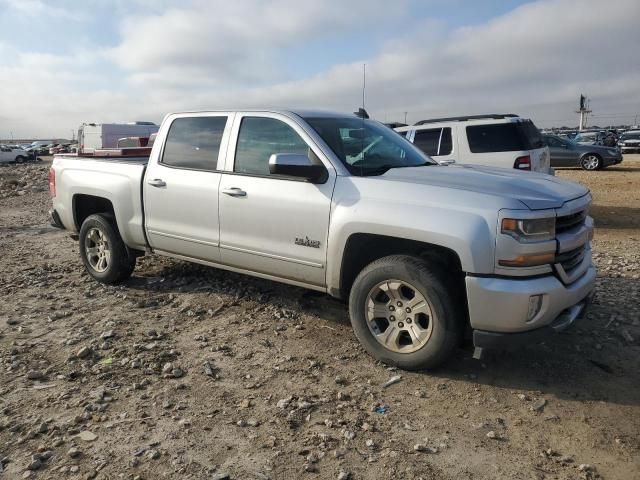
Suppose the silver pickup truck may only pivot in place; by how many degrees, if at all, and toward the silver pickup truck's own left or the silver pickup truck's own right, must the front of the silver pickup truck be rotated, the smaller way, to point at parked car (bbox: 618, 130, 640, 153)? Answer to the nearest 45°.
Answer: approximately 90° to the silver pickup truck's own left

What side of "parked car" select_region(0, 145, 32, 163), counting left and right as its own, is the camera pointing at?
right

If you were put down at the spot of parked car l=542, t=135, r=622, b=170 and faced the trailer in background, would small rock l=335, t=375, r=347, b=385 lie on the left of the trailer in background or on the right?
left

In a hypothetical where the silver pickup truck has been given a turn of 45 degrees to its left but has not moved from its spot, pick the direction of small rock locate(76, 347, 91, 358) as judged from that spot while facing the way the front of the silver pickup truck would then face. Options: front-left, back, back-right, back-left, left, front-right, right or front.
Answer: back

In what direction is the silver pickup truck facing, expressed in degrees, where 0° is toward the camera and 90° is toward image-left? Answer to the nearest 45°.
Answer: approximately 315°

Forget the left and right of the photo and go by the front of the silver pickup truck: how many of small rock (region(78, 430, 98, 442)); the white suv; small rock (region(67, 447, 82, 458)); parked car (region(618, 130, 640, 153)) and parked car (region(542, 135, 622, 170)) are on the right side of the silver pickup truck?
2

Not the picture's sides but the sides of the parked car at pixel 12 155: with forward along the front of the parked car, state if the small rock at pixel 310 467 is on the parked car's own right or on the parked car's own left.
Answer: on the parked car's own right

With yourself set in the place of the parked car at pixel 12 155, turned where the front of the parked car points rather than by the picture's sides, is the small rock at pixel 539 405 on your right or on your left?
on your right

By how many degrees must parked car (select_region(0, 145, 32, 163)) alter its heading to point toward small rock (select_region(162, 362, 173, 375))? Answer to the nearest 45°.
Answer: approximately 90° to its right

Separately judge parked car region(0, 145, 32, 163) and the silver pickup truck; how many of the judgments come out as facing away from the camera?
0

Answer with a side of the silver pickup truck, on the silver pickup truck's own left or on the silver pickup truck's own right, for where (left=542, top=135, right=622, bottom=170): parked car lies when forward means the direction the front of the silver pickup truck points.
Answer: on the silver pickup truck's own left

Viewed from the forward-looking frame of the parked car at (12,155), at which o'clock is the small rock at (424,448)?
The small rock is roughly at 3 o'clock from the parked car.

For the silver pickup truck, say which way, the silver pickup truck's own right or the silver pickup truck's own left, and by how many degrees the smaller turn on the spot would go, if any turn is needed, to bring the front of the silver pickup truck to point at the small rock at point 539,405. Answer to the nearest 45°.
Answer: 0° — it already faces it
